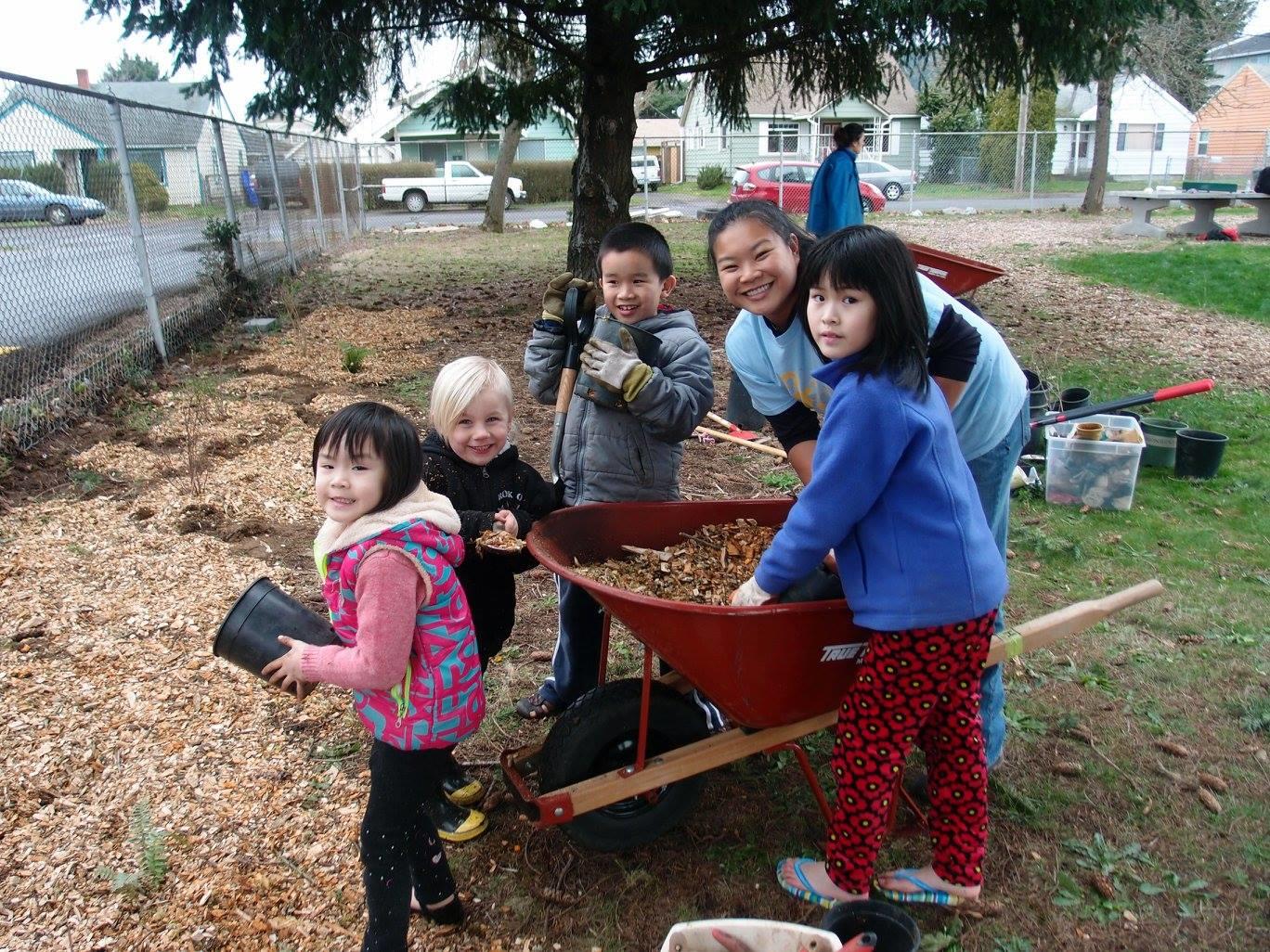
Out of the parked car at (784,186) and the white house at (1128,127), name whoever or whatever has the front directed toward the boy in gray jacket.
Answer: the white house

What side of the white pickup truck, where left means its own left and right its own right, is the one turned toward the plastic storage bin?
right

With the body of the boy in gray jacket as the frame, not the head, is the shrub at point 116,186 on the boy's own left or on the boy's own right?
on the boy's own right

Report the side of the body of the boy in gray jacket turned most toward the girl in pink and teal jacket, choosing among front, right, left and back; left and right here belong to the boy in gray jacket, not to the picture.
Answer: front

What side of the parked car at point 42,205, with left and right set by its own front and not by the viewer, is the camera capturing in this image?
right

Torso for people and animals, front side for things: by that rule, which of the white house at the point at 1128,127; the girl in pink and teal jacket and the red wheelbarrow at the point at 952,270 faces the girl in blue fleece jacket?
the white house

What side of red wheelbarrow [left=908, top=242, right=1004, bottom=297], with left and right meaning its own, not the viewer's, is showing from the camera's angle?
right

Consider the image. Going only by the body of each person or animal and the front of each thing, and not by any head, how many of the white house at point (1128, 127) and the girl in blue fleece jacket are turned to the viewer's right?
0

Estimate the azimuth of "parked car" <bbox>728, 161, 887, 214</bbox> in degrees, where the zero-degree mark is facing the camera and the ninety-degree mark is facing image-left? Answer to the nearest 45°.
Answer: approximately 270°

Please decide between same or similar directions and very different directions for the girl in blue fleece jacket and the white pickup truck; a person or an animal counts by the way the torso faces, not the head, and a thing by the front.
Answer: very different directions

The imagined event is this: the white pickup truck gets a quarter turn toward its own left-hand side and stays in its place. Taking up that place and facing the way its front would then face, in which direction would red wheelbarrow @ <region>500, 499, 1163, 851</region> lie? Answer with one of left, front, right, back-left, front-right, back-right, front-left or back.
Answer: back

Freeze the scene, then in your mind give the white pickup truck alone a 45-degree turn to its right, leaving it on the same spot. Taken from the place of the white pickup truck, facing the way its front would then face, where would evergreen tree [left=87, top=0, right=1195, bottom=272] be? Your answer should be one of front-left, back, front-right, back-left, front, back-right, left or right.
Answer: front-right
